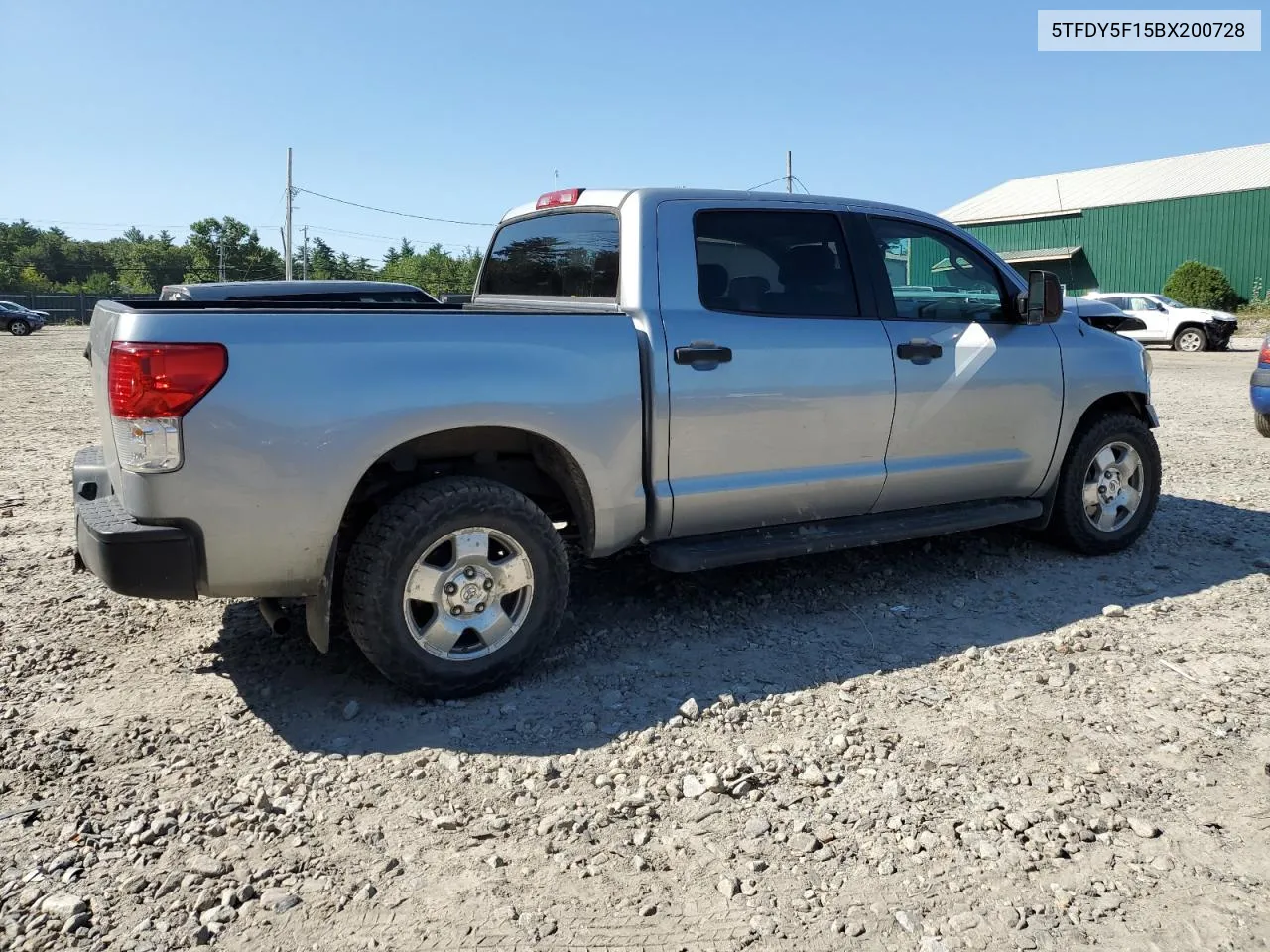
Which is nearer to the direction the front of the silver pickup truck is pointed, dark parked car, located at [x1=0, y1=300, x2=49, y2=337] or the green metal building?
the green metal building

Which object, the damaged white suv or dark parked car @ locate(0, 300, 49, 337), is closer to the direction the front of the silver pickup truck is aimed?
the damaged white suv

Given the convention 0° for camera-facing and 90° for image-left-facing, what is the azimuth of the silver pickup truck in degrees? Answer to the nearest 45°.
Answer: approximately 225°

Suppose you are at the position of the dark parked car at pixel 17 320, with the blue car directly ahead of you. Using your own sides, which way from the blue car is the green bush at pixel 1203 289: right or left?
left

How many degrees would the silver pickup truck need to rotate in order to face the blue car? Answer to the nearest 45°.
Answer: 0° — it already faces it

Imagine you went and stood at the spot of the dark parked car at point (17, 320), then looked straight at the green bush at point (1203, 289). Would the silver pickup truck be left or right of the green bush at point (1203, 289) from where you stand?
right

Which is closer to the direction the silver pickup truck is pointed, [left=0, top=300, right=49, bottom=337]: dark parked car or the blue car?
the blue car
